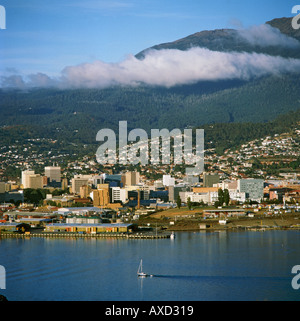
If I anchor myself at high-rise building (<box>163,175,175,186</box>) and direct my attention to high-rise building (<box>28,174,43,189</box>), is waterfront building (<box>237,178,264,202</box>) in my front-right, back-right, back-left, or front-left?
back-left

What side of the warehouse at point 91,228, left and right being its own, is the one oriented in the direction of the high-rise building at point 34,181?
back

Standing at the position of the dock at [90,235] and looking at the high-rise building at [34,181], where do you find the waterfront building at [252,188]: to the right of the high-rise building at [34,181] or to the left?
right

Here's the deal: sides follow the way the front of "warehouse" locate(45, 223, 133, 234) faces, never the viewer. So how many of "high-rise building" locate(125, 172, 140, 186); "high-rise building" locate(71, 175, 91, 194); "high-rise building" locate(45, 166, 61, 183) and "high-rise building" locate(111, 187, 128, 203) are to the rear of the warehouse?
4

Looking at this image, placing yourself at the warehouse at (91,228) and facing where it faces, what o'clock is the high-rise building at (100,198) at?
The high-rise building is roughly at 6 o'clock from the warehouse.

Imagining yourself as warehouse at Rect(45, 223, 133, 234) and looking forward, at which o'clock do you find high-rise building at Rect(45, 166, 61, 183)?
The high-rise building is roughly at 6 o'clock from the warehouse.

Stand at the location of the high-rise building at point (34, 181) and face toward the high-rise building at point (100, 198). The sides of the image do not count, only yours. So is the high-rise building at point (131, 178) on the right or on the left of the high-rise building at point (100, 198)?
left

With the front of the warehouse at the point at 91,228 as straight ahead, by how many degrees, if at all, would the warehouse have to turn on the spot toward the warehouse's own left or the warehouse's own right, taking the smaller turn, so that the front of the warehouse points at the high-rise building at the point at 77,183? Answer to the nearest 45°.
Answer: approximately 180°

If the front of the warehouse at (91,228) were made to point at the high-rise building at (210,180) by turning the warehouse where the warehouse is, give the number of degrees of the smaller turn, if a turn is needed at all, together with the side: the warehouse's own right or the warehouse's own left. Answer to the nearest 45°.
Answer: approximately 135° to the warehouse's own left

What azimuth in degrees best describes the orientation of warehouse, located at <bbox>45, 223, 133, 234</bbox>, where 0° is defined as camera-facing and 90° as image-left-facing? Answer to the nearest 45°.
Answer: approximately 0°
